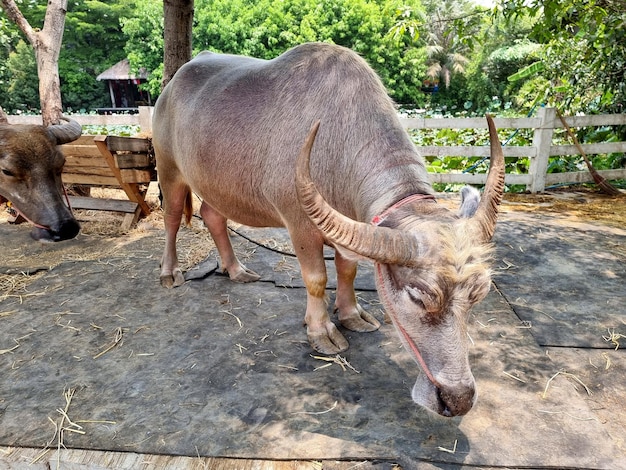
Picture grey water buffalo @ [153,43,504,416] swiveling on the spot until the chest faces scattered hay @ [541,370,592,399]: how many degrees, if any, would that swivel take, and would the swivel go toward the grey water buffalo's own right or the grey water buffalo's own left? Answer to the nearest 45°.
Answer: approximately 45° to the grey water buffalo's own left

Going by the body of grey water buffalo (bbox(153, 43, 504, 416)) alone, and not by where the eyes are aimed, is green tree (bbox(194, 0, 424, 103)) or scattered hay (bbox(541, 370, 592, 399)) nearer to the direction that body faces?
the scattered hay

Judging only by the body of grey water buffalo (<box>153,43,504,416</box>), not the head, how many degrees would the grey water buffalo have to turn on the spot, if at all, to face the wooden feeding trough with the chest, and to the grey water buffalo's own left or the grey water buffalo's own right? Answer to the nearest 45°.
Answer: approximately 180°

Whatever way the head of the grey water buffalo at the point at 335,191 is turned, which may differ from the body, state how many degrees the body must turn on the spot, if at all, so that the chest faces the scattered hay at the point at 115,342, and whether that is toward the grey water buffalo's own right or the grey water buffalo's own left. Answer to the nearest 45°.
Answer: approximately 135° to the grey water buffalo's own right

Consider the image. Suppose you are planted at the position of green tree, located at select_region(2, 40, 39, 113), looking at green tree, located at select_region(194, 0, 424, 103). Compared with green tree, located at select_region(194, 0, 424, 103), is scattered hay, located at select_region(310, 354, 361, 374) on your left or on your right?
right

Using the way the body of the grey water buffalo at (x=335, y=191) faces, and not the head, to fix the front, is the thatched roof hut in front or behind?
behind

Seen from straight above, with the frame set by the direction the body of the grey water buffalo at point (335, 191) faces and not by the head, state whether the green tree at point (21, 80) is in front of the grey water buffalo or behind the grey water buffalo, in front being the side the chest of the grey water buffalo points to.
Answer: behind

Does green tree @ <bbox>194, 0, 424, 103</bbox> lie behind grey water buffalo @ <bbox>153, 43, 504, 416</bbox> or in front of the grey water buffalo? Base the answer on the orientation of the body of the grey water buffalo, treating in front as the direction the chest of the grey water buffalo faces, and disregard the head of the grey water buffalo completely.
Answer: behind
